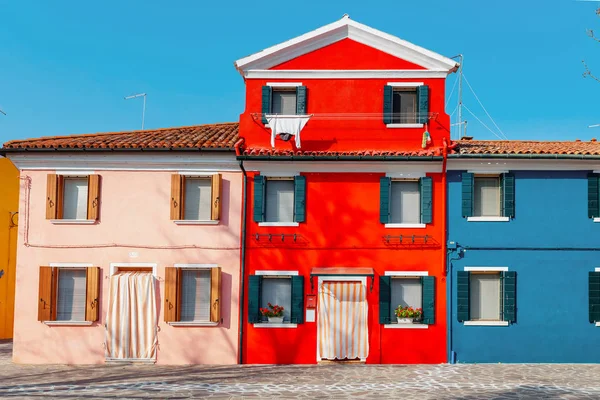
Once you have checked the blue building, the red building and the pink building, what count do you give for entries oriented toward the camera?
3

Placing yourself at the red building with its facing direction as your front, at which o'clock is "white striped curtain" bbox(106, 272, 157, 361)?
The white striped curtain is roughly at 3 o'clock from the red building.

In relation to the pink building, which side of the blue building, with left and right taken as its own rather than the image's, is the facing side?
right

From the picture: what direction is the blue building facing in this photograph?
toward the camera

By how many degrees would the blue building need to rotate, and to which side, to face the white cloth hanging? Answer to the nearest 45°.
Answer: approximately 90° to its right

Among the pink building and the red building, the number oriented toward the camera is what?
2

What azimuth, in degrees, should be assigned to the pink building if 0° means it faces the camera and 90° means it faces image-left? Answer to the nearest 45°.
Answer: approximately 0°

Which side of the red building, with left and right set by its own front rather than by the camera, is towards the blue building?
left

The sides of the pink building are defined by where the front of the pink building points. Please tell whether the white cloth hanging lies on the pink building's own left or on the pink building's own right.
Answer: on the pink building's own left

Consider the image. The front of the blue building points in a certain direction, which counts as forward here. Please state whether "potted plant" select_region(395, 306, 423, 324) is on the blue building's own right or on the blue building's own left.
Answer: on the blue building's own right
